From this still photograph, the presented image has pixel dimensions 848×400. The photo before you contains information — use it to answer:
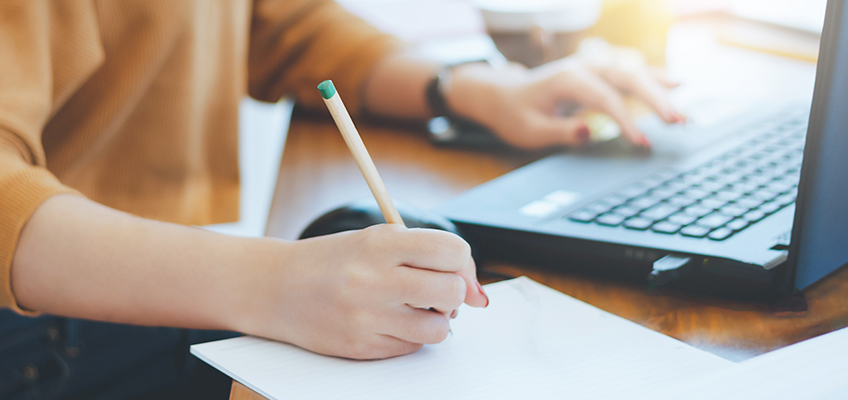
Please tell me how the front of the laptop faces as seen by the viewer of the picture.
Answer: facing away from the viewer and to the left of the viewer
